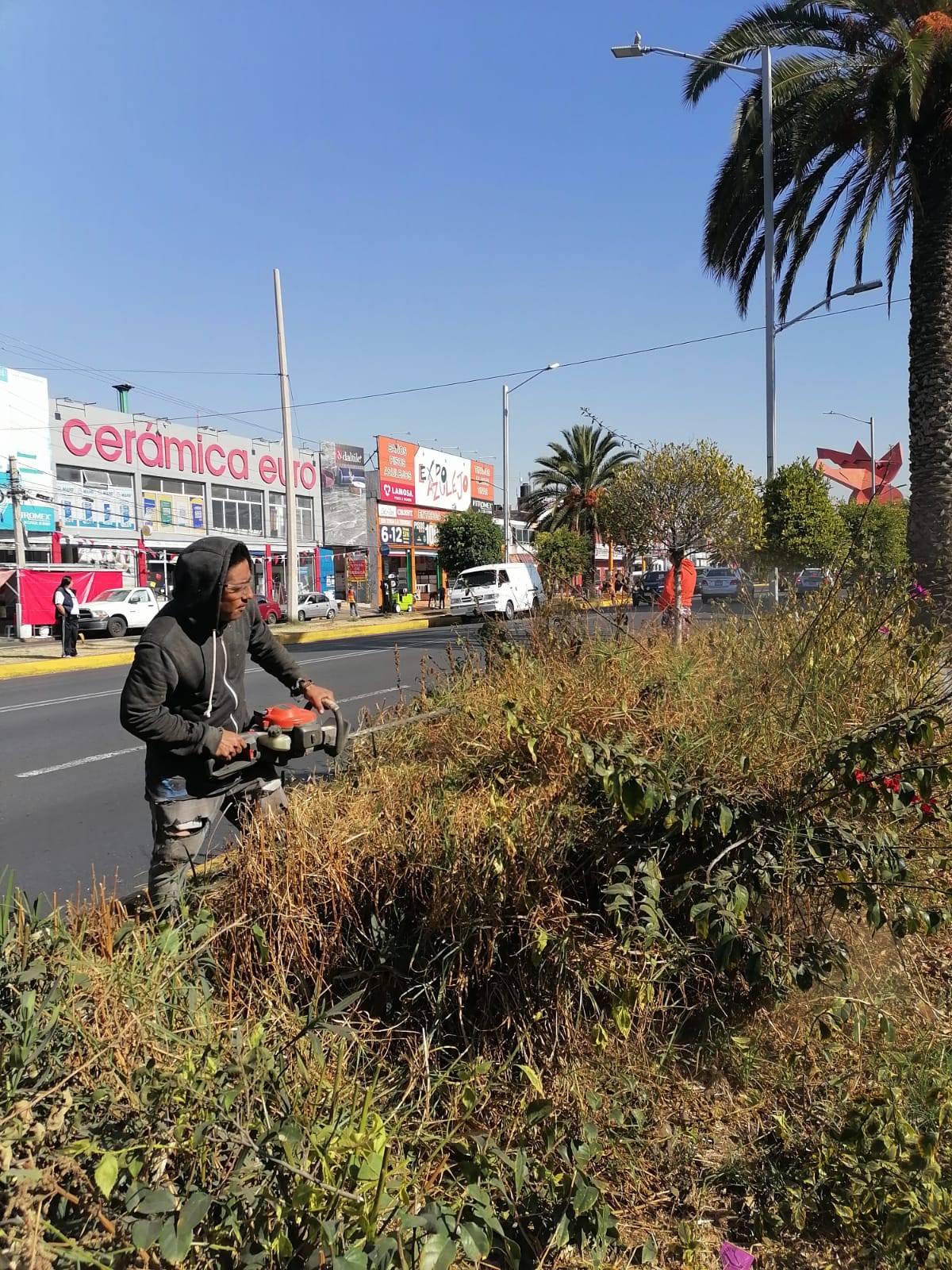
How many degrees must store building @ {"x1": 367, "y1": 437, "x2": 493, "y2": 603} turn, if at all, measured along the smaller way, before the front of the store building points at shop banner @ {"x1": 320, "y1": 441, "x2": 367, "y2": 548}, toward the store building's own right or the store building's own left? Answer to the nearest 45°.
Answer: approximately 90° to the store building's own right

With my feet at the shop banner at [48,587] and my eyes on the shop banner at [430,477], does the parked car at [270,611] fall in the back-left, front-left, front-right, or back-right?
front-right

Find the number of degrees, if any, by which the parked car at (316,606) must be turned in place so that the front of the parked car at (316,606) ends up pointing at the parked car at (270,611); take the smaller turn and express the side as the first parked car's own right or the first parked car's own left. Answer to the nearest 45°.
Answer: approximately 45° to the first parked car's own left

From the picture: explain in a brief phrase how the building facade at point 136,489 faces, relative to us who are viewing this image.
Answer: facing the viewer and to the right of the viewer

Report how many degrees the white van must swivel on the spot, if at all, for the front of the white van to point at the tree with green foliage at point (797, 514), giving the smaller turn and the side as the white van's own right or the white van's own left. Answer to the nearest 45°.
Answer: approximately 90° to the white van's own left

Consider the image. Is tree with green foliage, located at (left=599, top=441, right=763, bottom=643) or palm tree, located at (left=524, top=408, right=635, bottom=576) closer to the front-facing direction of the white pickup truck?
the tree with green foliage

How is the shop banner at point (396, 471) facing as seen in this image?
toward the camera

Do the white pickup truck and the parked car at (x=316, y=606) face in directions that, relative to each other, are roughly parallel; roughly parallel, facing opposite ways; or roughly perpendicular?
roughly parallel

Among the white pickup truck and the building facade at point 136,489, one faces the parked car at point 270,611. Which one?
the building facade

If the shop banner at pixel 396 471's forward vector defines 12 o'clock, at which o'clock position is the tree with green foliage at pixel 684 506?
The tree with green foliage is roughly at 12 o'clock from the shop banner.

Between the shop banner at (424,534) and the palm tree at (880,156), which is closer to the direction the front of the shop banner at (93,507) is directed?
the palm tree

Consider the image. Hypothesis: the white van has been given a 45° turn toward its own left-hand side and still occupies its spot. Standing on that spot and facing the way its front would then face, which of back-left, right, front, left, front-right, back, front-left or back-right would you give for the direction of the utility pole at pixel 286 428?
right
